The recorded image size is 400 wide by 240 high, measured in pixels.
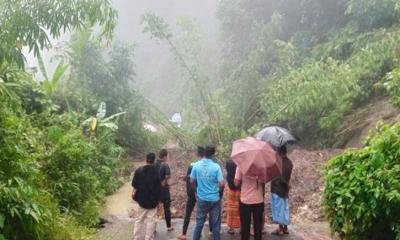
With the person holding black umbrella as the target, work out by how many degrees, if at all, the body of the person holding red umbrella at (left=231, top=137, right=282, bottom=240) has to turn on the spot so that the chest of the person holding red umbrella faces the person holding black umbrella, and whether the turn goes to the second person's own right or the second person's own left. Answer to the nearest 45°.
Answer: approximately 45° to the second person's own right

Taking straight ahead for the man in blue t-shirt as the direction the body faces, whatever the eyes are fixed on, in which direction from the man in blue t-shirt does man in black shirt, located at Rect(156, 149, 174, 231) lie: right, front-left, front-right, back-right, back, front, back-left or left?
front-left

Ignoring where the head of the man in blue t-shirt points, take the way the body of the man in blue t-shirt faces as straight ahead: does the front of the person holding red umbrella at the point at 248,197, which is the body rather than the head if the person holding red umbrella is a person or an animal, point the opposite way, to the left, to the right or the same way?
the same way

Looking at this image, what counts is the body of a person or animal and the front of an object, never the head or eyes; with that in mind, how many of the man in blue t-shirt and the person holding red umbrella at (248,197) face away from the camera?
2

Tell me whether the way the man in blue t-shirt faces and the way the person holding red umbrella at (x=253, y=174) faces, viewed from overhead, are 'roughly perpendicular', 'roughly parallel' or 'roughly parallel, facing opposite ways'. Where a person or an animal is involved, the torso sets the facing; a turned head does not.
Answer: roughly parallel

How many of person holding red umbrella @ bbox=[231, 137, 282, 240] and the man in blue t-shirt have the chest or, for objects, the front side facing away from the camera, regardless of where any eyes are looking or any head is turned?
2

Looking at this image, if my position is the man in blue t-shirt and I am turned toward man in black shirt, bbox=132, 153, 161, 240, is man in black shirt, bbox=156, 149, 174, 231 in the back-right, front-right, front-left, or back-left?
front-right

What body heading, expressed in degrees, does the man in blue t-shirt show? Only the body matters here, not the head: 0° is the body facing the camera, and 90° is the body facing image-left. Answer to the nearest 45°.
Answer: approximately 180°

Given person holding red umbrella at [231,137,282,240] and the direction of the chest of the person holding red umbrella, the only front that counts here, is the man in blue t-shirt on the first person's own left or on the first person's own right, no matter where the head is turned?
on the first person's own left

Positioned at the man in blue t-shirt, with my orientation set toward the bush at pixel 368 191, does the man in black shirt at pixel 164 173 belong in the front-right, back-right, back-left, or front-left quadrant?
back-left

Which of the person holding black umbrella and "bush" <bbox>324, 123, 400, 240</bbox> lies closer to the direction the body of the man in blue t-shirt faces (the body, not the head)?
the person holding black umbrella

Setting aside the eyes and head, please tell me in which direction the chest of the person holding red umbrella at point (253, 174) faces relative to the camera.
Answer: away from the camera

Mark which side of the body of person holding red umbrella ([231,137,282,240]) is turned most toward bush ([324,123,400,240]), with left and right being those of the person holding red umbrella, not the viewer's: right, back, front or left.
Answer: right

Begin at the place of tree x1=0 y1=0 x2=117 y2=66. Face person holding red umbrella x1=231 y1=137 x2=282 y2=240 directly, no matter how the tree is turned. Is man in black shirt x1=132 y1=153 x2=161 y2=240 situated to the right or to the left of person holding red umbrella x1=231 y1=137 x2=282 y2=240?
left
